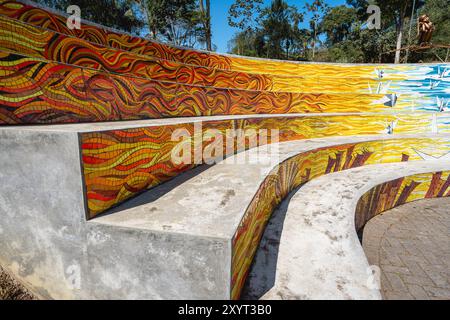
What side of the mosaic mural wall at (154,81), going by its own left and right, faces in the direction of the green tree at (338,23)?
left

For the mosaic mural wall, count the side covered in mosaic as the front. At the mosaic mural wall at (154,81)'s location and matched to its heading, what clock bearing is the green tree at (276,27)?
The green tree is roughly at 8 o'clock from the mosaic mural wall.

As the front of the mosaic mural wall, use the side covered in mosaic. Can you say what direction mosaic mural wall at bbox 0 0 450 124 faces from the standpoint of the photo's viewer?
facing the viewer and to the right of the viewer

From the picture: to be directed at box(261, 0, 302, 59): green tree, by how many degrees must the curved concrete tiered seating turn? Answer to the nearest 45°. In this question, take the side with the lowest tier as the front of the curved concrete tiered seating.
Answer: approximately 135° to its left
